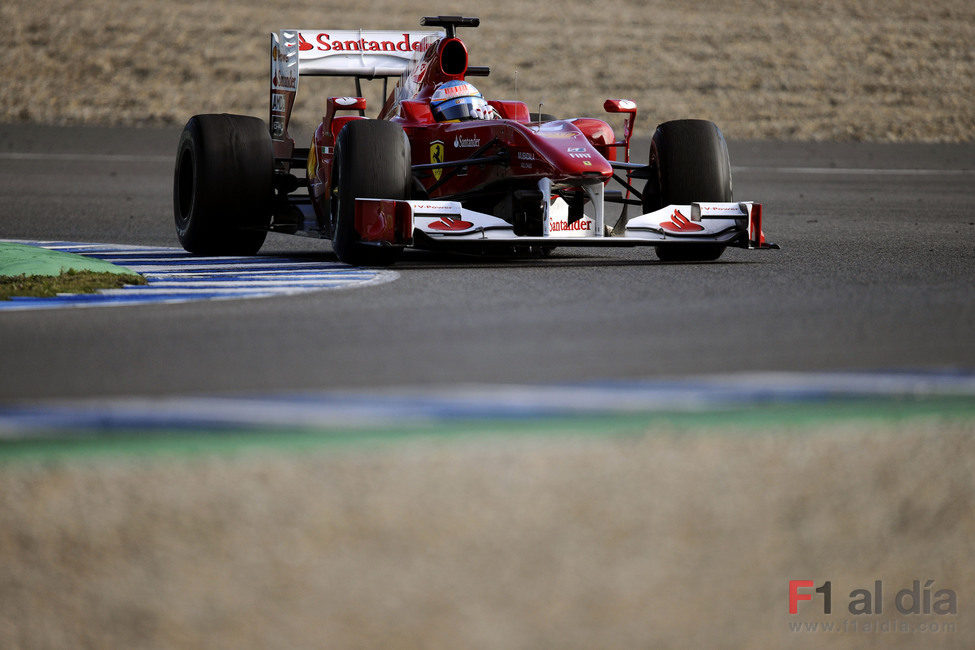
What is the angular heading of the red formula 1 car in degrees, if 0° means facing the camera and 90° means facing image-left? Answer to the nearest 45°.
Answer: approximately 315°
